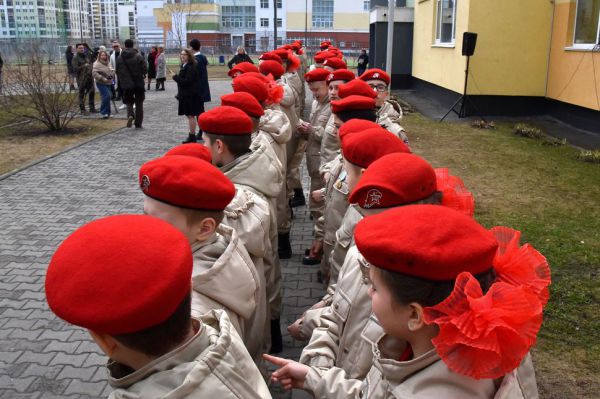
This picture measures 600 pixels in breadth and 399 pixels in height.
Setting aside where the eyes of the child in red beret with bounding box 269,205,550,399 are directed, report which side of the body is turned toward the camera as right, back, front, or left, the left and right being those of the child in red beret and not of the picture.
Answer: left

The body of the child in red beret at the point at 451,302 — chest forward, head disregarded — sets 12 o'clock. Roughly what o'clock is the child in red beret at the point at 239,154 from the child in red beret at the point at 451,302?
the child in red beret at the point at 239,154 is roughly at 2 o'clock from the child in red beret at the point at 451,302.

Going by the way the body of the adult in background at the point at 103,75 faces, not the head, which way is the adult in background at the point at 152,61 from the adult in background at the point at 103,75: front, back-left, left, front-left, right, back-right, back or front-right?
back-left

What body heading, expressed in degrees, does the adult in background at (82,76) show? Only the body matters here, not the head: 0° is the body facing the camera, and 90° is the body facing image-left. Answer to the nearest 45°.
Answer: approximately 315°

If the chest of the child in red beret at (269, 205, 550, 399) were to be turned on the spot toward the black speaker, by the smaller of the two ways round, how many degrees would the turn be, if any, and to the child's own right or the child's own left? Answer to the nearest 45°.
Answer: approximately 90° to the child's own right

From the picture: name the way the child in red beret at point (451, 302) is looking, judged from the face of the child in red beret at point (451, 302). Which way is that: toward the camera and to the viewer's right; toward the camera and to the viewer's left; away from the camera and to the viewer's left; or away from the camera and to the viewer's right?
away from the camera and to the viewer's left
